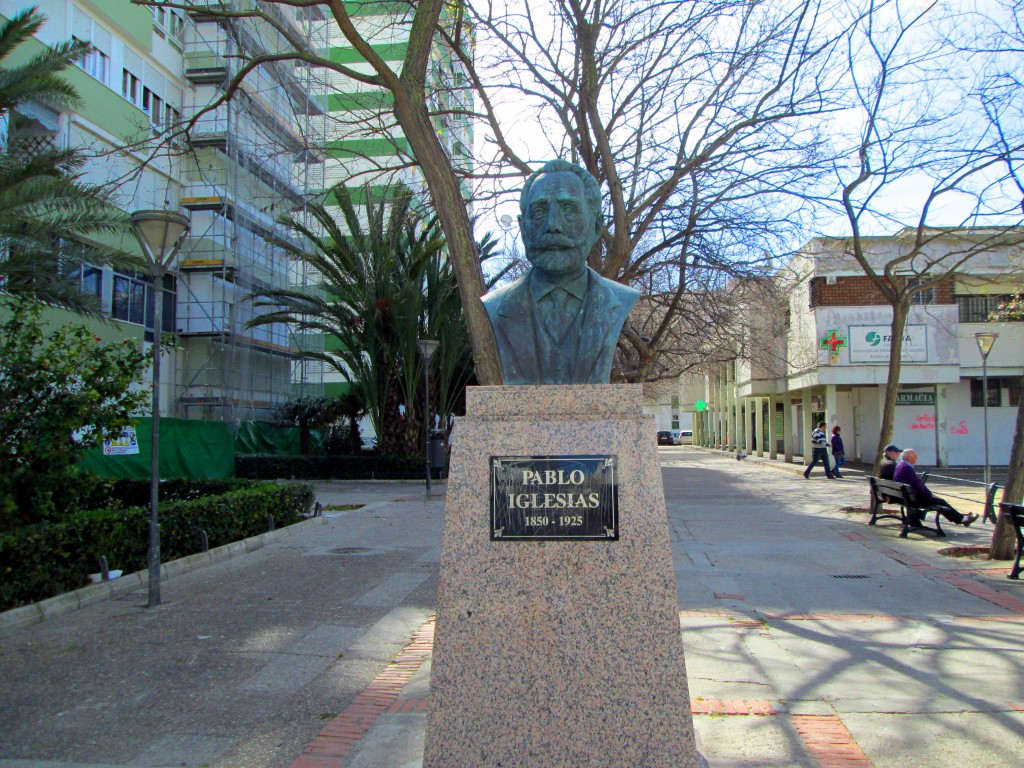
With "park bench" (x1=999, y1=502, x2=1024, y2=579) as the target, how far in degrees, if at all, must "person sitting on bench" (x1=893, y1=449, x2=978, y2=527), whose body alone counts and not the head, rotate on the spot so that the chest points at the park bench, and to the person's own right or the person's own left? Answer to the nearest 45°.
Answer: approximately 90° to the person's own right

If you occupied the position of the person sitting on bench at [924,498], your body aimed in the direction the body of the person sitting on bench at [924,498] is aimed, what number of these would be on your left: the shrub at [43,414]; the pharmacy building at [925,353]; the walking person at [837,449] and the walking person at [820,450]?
3

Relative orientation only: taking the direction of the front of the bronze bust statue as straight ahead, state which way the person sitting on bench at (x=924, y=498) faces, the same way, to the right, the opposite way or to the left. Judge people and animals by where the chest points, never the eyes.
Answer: to the left

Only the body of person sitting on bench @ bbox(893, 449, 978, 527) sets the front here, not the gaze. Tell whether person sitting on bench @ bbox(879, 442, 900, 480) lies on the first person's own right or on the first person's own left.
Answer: on the first person's own left

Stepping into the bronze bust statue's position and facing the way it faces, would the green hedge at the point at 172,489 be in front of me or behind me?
behind

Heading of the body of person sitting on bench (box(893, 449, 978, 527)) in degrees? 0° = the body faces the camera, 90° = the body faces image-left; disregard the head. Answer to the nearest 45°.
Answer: approximately 270°

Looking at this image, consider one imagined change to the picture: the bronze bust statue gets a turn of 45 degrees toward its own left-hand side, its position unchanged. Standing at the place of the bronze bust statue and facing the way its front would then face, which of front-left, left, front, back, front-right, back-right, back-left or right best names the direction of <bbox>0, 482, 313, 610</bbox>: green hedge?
back

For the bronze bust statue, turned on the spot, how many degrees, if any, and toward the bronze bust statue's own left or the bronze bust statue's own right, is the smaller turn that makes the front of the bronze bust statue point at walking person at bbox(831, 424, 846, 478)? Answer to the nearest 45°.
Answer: approximately 180°

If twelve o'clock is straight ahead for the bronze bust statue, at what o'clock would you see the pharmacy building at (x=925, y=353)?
The pharmacy building is roughly at 7 o'clock from the bronze bust statue.

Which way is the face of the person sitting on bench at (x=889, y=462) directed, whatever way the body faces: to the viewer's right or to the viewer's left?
to the viewer's right

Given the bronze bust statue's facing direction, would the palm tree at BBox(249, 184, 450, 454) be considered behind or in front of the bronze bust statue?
behind

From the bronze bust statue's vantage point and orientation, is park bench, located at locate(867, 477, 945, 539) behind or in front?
behind

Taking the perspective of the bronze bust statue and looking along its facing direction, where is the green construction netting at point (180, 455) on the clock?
The green construction netting is roughly at 5 o'clock from the bronze bust statue.

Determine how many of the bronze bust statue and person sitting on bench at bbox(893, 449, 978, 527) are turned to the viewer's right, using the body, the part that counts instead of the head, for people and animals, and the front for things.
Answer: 1
